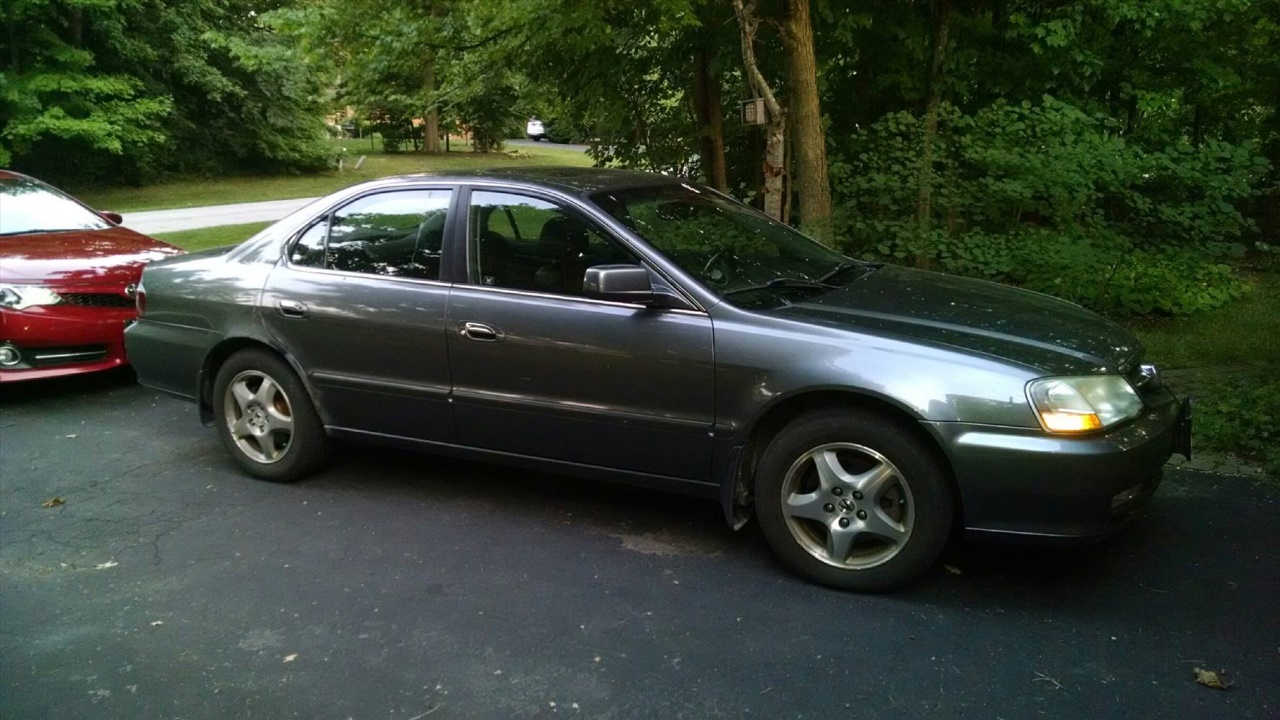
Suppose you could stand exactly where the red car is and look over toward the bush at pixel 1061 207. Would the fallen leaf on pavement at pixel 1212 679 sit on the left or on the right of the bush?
right

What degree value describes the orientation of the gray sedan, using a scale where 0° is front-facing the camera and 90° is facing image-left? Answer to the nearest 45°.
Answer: approximately 315°

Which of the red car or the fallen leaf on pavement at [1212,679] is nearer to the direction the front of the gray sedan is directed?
the fallen leaf on pavement

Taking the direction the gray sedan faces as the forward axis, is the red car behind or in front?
behind
